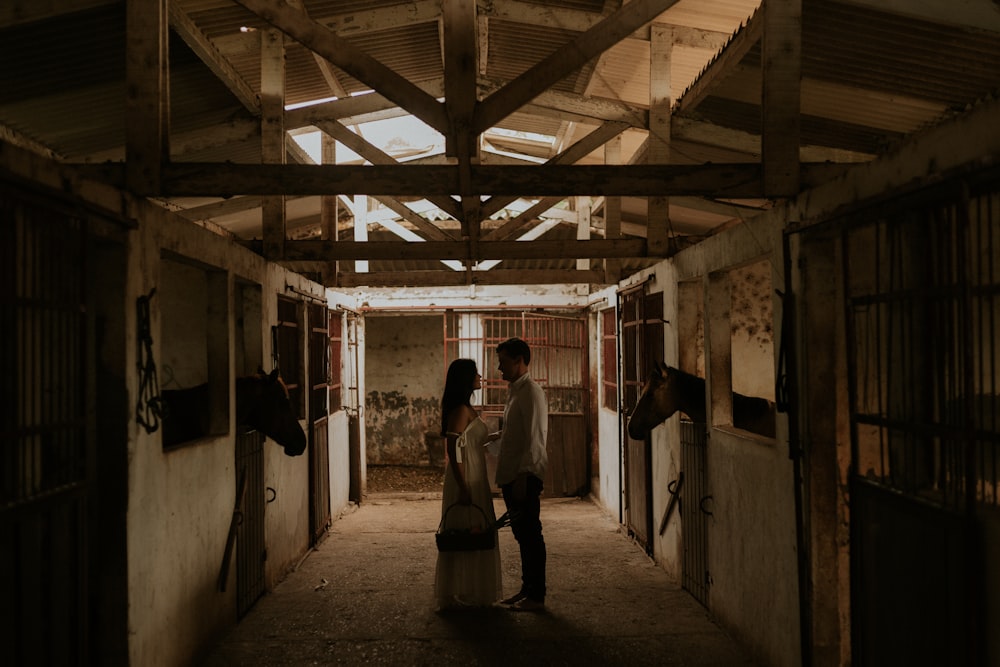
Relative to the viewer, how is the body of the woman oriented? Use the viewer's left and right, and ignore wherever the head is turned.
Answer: facing to the right of the viewer

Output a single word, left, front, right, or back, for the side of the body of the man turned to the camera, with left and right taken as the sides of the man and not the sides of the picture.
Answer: left

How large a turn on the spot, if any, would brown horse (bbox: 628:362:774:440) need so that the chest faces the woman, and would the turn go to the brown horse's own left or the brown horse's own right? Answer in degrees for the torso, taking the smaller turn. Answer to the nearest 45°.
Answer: approximately 45° to the brown horse's own left

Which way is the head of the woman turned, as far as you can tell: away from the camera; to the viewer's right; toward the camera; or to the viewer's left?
to the viewer's right

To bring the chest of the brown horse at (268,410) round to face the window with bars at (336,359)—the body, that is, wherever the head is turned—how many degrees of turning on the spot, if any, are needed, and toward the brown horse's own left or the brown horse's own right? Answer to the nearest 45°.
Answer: approximately 90° to the brown horse's own left

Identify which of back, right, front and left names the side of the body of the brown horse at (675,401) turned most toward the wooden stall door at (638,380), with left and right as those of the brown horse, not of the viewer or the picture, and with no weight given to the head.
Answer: right

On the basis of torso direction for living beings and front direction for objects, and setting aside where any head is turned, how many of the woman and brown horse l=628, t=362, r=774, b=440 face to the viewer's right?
1

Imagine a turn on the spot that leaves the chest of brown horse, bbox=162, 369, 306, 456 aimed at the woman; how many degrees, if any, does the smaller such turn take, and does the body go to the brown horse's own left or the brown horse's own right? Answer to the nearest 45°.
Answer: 0° — it already faces them

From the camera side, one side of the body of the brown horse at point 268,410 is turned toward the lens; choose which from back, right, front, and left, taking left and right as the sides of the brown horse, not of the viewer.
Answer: right

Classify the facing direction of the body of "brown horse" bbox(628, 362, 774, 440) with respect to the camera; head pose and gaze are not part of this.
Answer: to the viewer's left
